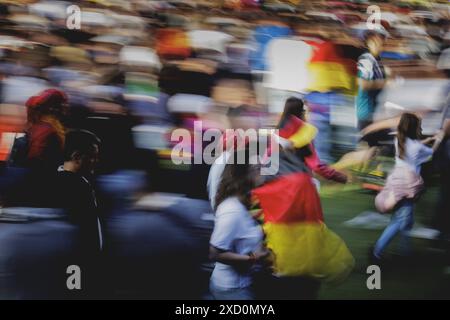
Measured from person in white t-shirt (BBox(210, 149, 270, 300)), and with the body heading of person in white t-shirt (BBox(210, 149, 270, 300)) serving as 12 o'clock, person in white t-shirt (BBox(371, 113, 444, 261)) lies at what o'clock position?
person in white t-shirt (BBox(371, 113, 444, 261)) is roughly at 12 o'clock from person in white t-shirt (BBox(210, 149, 270, 300)).

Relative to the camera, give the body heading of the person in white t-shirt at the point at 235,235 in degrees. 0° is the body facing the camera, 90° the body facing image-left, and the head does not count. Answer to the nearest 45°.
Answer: approximately 270°
